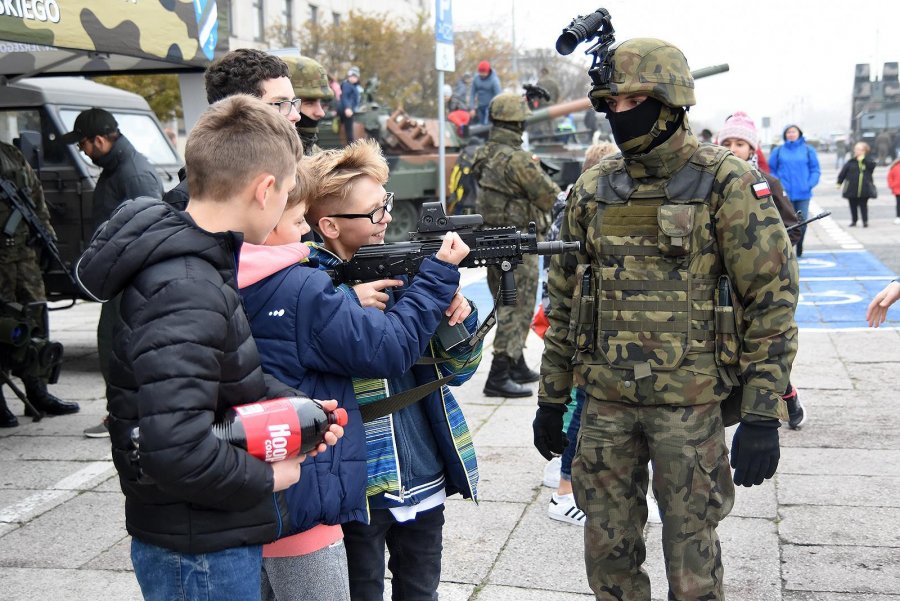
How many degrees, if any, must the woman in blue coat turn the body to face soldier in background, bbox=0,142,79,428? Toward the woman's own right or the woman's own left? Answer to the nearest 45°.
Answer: approximately 45° to the woman's own right

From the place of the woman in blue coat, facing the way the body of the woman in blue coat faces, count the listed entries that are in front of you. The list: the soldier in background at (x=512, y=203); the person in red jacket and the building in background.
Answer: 1

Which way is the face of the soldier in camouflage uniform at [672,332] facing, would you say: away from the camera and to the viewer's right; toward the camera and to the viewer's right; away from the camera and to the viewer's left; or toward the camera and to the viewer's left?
toward the camera and to the viewer's left

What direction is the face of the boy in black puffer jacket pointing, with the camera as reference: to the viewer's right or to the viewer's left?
to the viewer's right

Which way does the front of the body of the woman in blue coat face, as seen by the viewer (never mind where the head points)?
toward the camera

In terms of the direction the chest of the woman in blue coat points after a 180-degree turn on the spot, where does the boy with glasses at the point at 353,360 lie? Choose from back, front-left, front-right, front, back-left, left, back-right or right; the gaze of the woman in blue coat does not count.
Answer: back

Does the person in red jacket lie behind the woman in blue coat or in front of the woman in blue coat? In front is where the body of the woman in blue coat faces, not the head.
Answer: behind

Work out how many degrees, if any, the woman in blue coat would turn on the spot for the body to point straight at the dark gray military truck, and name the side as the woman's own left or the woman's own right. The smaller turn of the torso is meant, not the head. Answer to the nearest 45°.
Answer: approximately 45° to the woman's own right

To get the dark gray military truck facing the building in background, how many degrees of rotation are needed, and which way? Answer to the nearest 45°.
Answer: approximately 135° to its left

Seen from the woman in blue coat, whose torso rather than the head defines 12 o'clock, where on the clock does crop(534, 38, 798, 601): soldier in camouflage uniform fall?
The soldier in camouflage uniform is roughly at 12 o'clock from the woman in blue coat.

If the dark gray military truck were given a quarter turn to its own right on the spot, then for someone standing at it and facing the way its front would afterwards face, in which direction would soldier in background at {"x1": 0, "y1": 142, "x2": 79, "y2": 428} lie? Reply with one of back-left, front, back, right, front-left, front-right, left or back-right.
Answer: front-left

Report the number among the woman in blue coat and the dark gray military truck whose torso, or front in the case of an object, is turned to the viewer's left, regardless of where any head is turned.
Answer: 0
